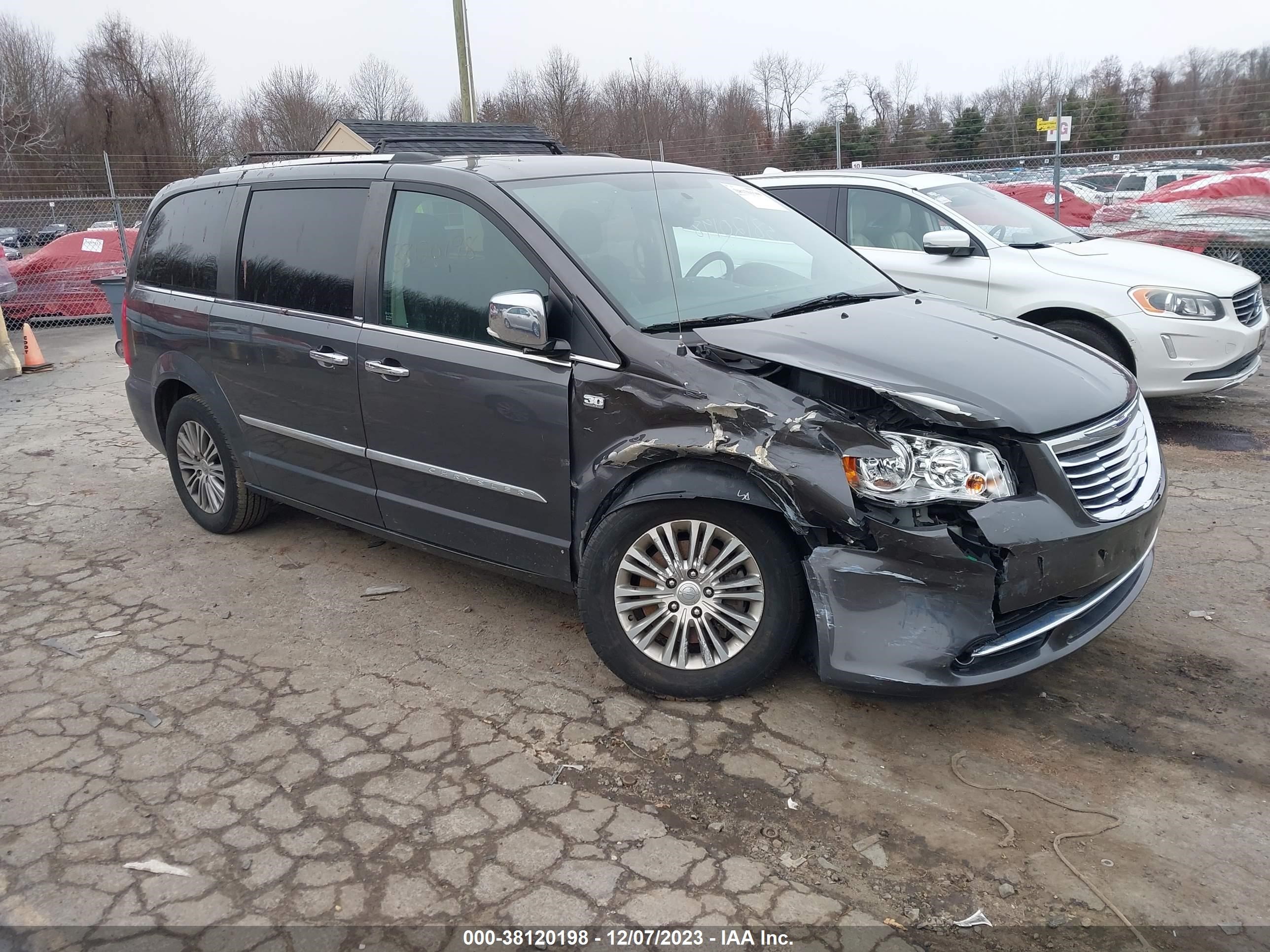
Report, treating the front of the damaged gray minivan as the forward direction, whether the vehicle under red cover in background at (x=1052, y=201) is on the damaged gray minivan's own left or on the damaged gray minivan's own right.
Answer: on the damaged gray minivan's own left

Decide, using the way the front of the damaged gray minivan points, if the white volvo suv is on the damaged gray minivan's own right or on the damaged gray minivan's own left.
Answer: on the damaged gray minivan's own left

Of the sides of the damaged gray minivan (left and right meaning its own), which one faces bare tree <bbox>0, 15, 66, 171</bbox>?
back

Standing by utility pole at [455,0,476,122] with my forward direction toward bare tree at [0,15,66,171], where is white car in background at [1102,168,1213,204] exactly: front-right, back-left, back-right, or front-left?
back-right

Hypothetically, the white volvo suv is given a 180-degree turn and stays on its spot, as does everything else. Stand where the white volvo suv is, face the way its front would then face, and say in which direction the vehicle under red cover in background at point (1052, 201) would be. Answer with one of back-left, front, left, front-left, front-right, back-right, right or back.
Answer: front-right

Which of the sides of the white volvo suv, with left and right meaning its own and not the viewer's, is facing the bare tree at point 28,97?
back

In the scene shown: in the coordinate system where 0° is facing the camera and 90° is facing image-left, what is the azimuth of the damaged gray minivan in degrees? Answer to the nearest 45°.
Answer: approximately 315°

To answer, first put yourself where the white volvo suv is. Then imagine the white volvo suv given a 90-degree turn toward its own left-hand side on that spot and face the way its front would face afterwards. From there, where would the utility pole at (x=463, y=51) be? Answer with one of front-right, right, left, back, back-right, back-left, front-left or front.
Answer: left

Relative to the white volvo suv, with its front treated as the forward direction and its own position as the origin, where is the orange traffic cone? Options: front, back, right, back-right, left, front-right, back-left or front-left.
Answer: back-right

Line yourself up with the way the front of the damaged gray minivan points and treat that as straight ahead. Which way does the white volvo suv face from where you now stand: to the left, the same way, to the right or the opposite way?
the same way

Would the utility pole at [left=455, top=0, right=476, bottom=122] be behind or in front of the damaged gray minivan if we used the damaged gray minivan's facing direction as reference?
behind

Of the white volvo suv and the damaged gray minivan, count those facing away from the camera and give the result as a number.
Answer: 0
